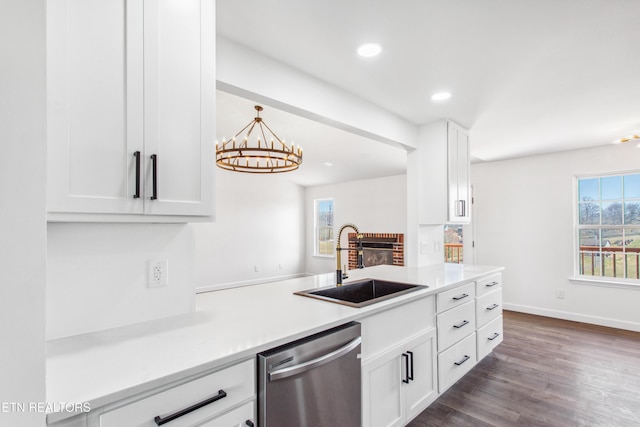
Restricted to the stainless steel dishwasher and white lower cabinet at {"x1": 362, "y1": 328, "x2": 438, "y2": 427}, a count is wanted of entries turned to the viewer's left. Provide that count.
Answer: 0

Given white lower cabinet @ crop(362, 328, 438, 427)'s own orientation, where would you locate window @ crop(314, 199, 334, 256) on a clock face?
The window is roughly at 7 o'clock from the white lower cabinet.

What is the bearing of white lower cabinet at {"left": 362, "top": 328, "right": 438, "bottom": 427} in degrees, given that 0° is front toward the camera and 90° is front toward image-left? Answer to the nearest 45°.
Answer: approximately 315°

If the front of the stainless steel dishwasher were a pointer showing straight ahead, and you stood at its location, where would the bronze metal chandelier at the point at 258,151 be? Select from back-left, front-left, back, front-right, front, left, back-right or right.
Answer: back-left

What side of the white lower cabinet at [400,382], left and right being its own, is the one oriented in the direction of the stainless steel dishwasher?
right

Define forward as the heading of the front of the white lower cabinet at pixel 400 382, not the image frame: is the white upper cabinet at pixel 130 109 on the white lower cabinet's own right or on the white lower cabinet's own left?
on the white lower cabinet's own right

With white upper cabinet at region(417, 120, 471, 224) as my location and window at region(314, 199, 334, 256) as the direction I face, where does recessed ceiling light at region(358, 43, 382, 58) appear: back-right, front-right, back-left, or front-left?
back-left

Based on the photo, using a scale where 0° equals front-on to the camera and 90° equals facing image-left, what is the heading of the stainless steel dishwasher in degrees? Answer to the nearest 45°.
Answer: approximately 315°

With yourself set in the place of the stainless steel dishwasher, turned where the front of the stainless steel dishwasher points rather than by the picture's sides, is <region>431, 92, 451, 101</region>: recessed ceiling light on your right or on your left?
on your left

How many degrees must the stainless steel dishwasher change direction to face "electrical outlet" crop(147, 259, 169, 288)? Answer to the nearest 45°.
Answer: approximately 135° to its right
